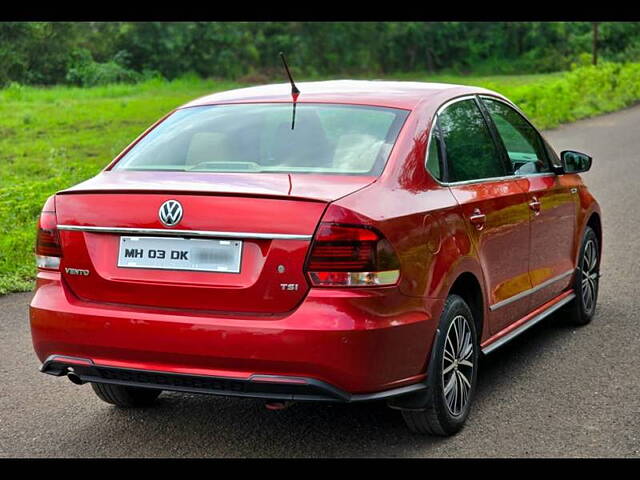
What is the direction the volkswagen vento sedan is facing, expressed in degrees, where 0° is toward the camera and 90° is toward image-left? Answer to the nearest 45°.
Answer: approximately 225°

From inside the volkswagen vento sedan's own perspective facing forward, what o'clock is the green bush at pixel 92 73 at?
The green bush is roughly at 10 o'clock from the volkswagen vento sedan.

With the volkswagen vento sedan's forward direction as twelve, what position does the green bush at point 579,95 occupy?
The green bush is roughly at 11 o'clock from the volkswagen vento sedan.
